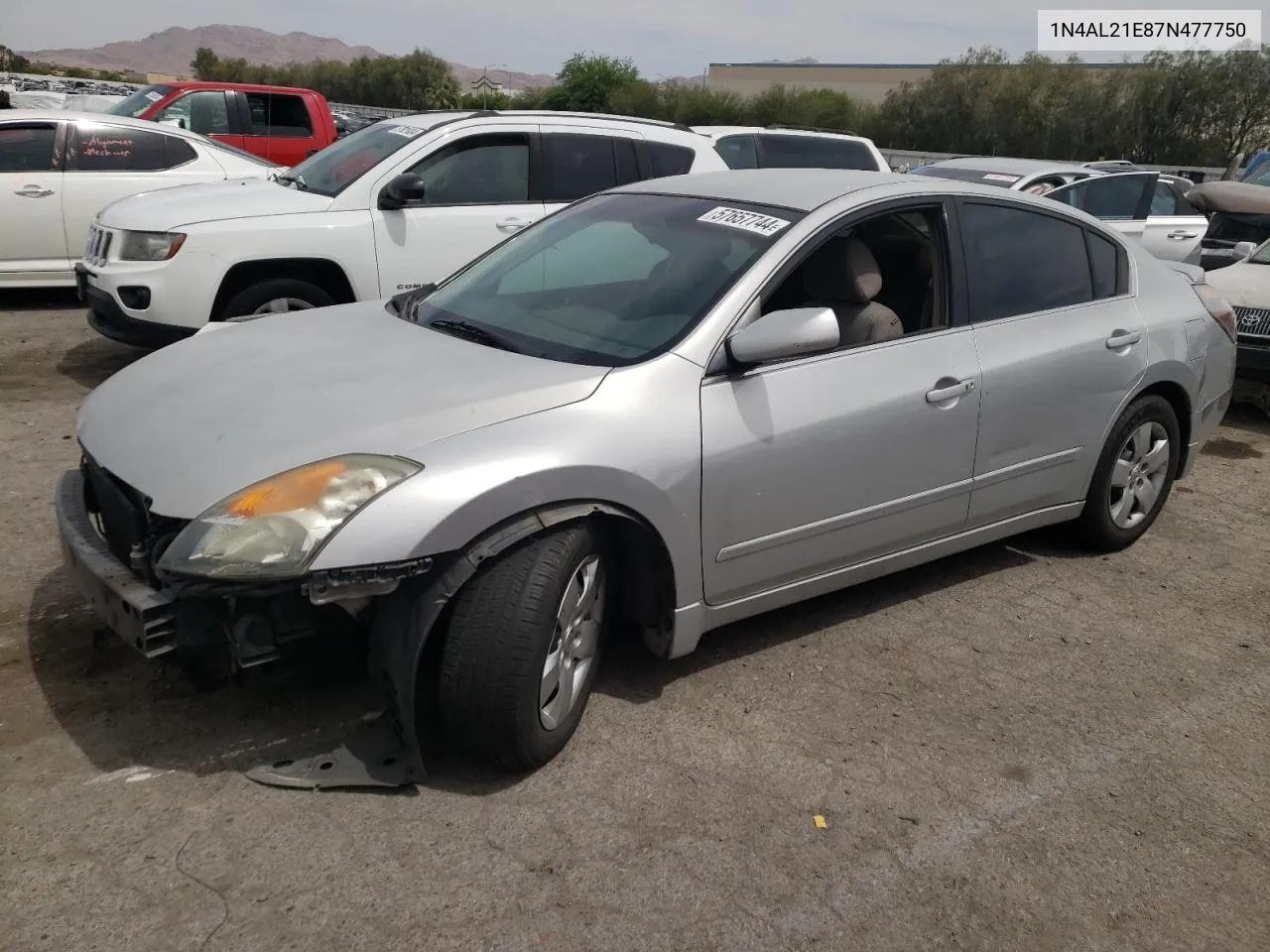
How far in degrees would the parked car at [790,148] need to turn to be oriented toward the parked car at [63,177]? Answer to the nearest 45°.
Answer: approximately 45° to its left

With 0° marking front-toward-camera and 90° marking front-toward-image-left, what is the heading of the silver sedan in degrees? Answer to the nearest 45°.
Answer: approximately 45°

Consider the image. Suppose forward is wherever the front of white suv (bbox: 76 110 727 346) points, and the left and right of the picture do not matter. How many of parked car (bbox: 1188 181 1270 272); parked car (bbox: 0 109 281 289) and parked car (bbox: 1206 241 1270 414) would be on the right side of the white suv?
1

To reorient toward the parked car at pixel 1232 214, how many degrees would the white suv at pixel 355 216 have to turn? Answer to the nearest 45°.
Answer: approximately 135° to its left

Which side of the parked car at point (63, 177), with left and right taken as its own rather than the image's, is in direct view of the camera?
left

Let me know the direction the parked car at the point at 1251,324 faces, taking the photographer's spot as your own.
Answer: facing the viewer and to the left of the viewer

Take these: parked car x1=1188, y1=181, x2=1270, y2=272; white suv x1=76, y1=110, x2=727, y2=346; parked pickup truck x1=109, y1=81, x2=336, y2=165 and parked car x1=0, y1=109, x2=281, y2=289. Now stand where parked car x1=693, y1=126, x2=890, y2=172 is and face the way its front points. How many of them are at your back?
1

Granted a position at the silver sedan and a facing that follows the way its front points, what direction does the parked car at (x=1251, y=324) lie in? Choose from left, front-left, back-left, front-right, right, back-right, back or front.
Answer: back

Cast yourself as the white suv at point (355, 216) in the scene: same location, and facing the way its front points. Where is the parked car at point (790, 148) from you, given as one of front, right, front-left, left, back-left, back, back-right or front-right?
back
